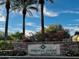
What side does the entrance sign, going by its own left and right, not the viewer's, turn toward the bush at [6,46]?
right

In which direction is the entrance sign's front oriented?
toward the camera
